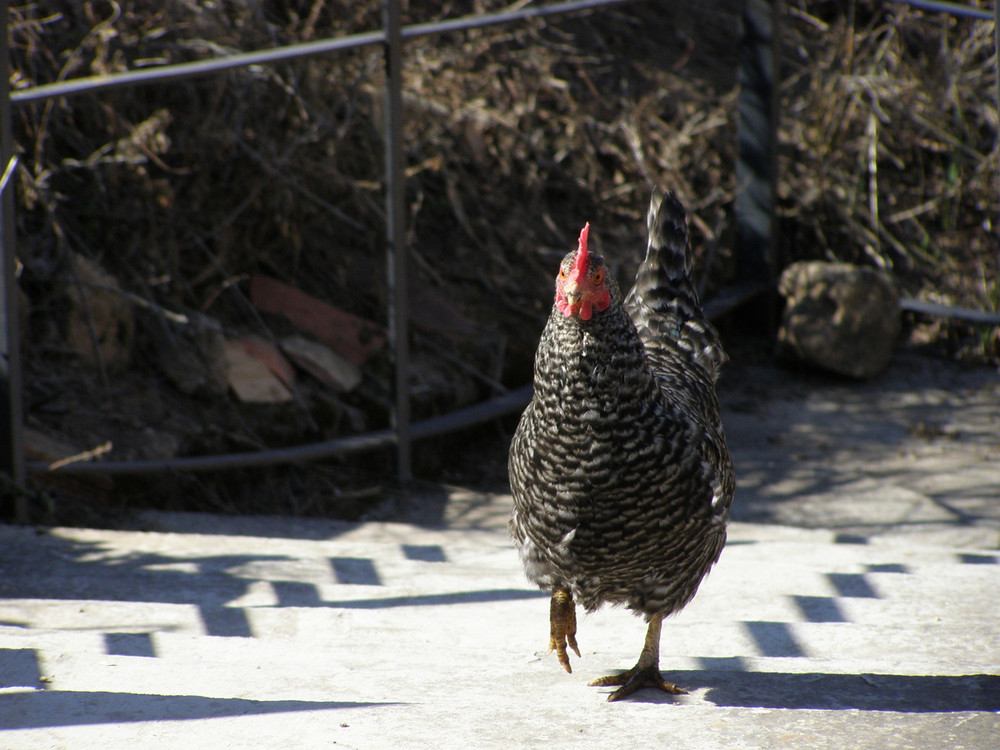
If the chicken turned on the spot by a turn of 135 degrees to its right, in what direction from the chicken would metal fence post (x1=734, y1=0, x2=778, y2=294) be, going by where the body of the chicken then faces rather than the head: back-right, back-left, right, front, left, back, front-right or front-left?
front-right

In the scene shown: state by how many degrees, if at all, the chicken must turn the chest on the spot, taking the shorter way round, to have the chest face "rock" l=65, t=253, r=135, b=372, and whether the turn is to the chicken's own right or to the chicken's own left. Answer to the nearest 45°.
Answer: approximately 135° to the chicken's own right

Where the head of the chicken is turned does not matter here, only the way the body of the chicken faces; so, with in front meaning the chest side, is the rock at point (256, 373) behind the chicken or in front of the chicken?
behind

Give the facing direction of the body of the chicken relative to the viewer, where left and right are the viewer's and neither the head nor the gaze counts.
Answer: facing the viewer

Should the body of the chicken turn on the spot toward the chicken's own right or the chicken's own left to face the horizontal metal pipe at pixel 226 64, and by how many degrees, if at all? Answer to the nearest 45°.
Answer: approximately 135° to the chicken's own right

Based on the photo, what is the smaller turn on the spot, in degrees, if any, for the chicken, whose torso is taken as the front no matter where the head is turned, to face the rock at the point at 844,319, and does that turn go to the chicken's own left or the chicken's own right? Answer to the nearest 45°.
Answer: approximately 180°

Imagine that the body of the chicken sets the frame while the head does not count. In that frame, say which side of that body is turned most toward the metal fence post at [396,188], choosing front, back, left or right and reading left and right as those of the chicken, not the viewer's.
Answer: back
